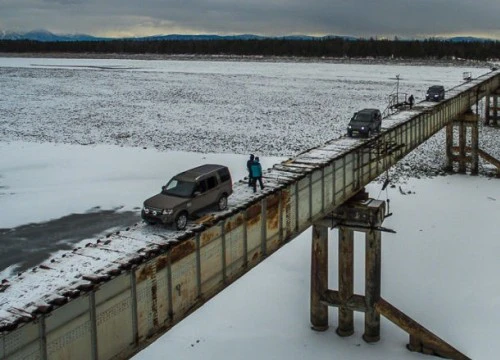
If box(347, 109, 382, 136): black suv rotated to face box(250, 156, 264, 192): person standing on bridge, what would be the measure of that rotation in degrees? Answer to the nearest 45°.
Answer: approximately 45° to its left

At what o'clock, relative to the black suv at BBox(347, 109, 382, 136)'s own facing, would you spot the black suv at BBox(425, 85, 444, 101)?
the black suv at BBox(425, 85, 444, 101) is roughly at 5 o'clock from the black suv at BBox(347, 109, 382, 136).

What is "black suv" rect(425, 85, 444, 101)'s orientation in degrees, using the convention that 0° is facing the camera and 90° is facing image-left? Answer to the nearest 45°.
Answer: approximately 45°
